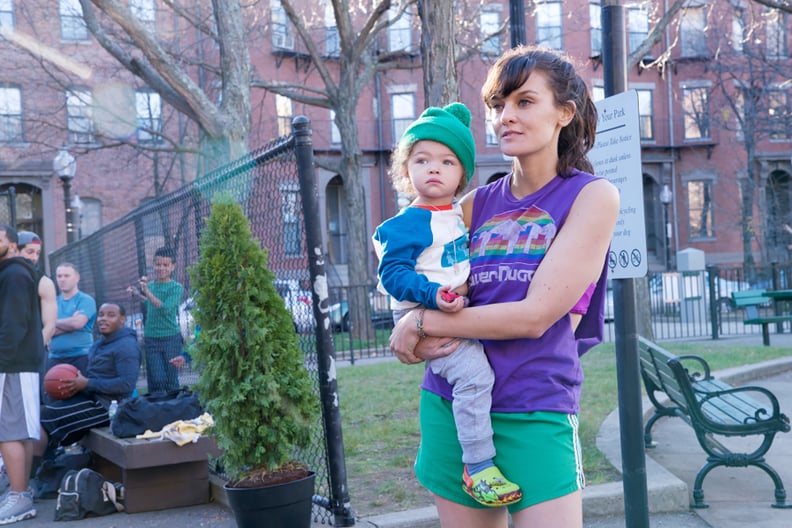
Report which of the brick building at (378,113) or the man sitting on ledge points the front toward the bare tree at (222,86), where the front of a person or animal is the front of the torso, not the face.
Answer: the brick building

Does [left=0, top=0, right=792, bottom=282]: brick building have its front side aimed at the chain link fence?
yes

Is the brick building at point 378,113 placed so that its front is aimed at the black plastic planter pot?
yes

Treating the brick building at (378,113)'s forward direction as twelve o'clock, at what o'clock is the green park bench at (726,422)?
The green park bench is roughly at 12 o'clock from the brick building.

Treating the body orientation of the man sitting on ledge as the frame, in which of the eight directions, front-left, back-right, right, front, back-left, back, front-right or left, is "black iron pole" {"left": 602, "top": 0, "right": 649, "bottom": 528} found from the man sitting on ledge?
left

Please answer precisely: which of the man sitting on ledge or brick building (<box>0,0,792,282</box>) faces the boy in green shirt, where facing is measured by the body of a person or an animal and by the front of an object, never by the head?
the brick building

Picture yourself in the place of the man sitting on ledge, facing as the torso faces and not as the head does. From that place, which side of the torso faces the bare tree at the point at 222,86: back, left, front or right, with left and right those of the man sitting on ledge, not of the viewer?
back

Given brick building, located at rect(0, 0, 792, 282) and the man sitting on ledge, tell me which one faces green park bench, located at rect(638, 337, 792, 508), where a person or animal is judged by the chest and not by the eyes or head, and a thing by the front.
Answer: the brick building

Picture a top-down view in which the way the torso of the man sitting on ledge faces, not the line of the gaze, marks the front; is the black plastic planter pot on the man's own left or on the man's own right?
on the man's own left

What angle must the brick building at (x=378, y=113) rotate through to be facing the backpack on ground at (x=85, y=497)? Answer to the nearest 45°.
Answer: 0° — it already faces it

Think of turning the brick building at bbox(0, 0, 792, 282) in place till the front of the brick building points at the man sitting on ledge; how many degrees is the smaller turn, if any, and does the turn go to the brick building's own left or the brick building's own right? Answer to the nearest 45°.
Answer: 0° — it already faces them
